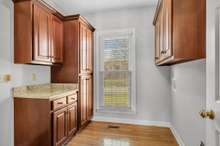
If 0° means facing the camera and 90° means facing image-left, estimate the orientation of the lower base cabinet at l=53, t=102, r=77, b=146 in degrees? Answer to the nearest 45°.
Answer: approximately 315°

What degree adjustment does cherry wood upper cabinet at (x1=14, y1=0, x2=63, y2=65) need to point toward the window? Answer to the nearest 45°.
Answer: approximately 45° to its left

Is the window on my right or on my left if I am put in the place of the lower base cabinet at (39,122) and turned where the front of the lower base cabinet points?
on my left

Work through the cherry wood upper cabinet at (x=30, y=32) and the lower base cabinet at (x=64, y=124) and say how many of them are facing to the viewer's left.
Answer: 0

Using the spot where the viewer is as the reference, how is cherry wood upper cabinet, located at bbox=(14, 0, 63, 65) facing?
facing the viewer and to the right of the viewer

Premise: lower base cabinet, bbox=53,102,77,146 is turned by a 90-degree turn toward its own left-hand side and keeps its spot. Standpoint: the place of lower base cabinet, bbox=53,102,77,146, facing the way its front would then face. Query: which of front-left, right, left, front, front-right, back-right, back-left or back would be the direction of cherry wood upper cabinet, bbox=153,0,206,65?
right

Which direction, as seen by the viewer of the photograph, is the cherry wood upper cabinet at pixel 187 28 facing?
facing the viewer and to the left of the viewer

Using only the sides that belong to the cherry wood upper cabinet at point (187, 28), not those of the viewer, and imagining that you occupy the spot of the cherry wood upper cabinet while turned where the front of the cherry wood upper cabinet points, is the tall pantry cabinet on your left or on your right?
on your right

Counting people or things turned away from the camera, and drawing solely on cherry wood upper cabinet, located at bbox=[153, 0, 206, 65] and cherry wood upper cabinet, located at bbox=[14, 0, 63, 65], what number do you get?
0

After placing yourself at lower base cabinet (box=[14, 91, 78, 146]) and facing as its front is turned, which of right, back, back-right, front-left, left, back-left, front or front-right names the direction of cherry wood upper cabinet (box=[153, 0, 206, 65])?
front

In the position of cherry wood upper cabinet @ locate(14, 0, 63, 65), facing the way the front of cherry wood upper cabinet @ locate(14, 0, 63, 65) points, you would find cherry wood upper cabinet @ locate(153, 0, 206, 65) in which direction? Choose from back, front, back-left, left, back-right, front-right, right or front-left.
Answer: front

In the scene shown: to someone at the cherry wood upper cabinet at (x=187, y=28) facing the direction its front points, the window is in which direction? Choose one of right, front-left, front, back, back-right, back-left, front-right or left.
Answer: right
